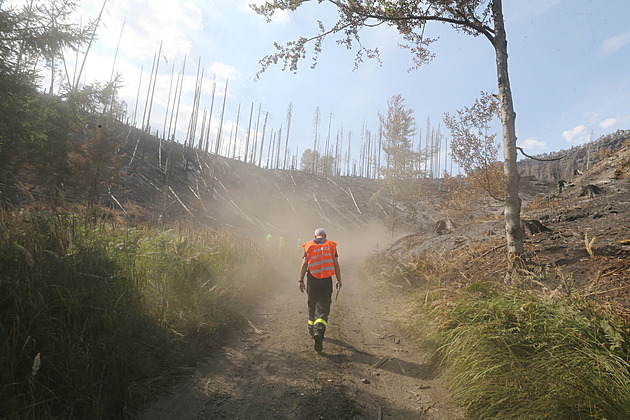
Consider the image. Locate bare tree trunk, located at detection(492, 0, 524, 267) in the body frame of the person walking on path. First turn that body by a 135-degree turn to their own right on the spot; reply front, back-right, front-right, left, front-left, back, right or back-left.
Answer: front-left

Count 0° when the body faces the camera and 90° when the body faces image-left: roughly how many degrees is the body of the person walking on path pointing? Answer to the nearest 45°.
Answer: approximately 180°

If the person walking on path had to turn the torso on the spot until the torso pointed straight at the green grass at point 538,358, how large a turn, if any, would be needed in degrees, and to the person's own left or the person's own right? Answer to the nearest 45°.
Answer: approximately 135° to the person's own right
